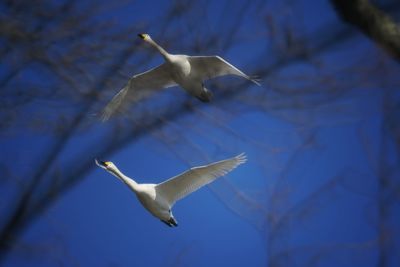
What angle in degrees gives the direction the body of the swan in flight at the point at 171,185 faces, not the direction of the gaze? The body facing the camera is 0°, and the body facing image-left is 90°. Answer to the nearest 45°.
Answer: approximately 90°
